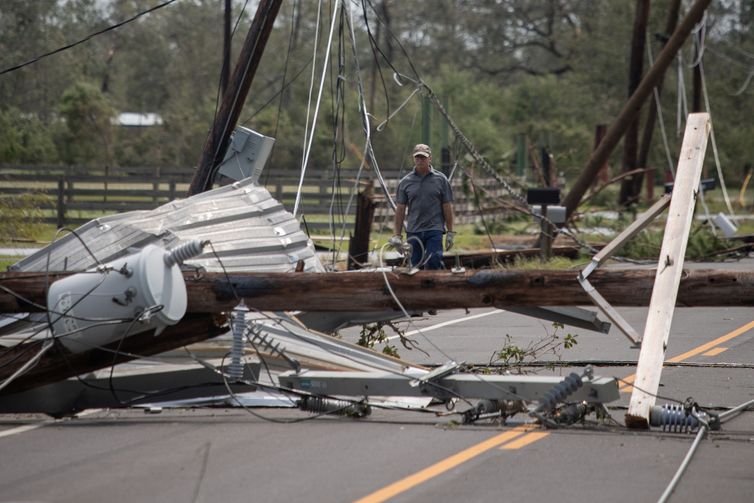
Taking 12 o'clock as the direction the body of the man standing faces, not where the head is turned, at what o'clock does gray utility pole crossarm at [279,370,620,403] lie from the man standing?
The gray utility pole crossarm is roughly at 12 o'clock from the man standing.

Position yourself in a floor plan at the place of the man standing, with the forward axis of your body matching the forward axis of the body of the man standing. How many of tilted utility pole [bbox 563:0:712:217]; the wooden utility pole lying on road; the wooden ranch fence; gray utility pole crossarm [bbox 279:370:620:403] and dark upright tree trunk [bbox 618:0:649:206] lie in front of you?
2

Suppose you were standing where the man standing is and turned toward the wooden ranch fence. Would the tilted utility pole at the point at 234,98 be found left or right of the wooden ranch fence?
left

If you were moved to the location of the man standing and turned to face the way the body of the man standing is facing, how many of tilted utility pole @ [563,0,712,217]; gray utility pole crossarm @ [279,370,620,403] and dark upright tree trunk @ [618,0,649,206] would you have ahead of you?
1

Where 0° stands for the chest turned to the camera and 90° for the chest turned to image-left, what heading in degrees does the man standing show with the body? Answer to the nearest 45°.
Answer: approximately 0°

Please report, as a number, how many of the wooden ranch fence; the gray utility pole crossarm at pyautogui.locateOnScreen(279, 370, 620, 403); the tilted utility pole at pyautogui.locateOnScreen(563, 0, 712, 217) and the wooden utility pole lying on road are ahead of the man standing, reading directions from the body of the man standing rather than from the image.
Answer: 2

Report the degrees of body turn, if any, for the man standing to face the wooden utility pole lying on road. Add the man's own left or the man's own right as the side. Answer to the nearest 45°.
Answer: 0° — they already face it

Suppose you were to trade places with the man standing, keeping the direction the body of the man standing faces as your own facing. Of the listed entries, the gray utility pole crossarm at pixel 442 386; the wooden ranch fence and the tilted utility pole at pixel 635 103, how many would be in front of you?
1

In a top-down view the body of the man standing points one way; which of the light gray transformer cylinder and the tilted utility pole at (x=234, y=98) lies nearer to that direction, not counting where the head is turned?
the light gray transformer cylinder

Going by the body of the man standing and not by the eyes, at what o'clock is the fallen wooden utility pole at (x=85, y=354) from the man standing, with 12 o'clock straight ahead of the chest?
The fallen wooden utility pole is roughly at 1 o'clock from the man standing.

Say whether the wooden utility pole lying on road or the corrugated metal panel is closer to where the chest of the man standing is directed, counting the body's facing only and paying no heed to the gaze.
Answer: the wooden utility pole lying on road

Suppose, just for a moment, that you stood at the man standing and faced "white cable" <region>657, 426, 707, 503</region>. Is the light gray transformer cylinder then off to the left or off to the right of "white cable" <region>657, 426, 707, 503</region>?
right

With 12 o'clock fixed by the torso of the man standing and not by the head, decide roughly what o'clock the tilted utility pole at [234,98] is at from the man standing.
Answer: The tilted utility pole is roughly at 4 o'clock from the man standing.

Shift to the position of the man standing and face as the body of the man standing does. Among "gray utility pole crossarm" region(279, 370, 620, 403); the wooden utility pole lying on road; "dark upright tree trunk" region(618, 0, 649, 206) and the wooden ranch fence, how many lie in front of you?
2
